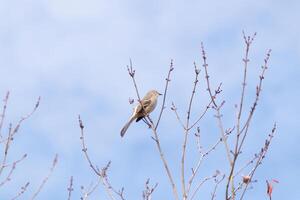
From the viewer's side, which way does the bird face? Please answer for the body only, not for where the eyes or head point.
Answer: to the viewer's right
